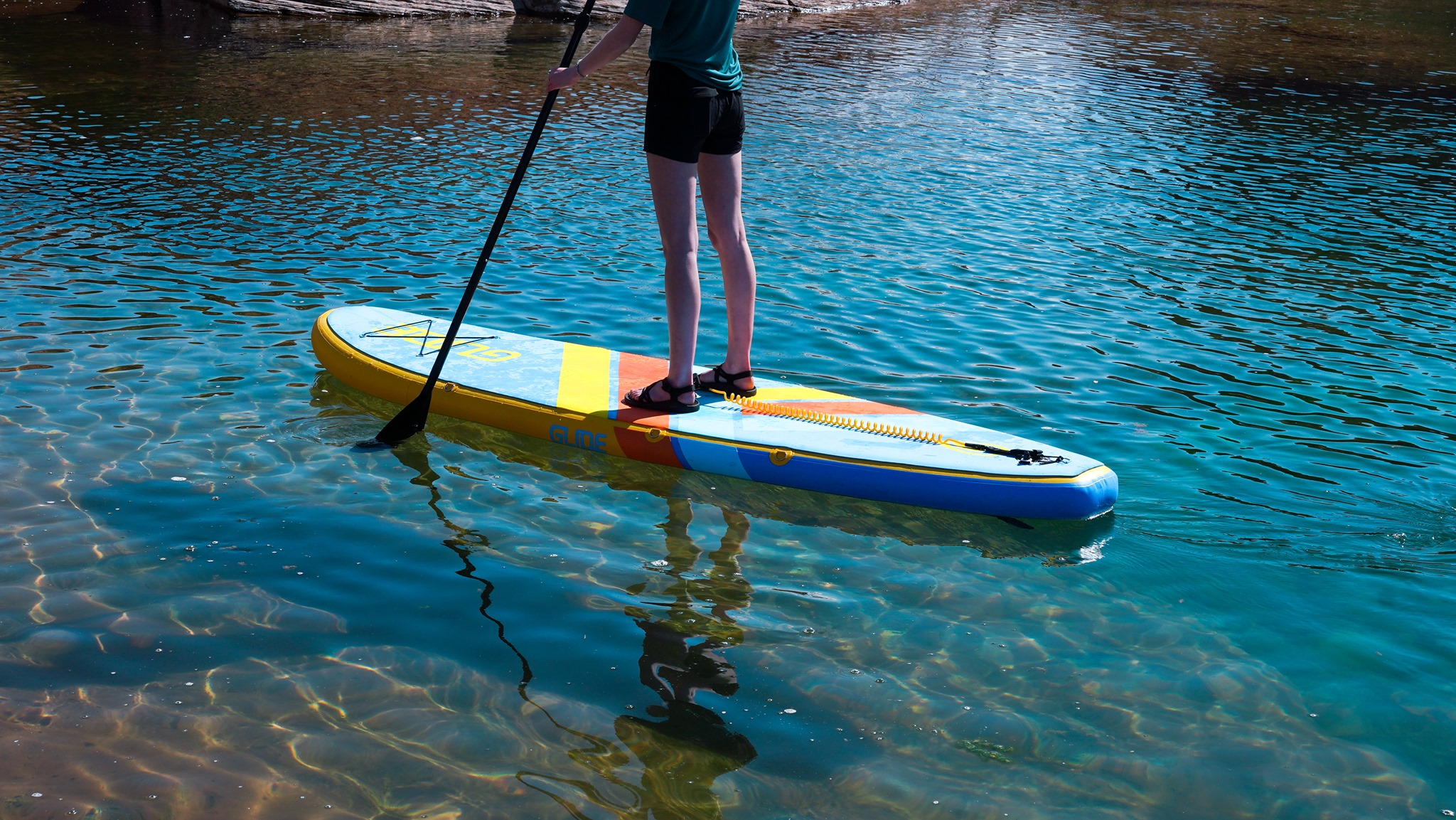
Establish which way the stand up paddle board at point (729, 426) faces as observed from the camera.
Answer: facing away from the viewer and to the left of the viewer
